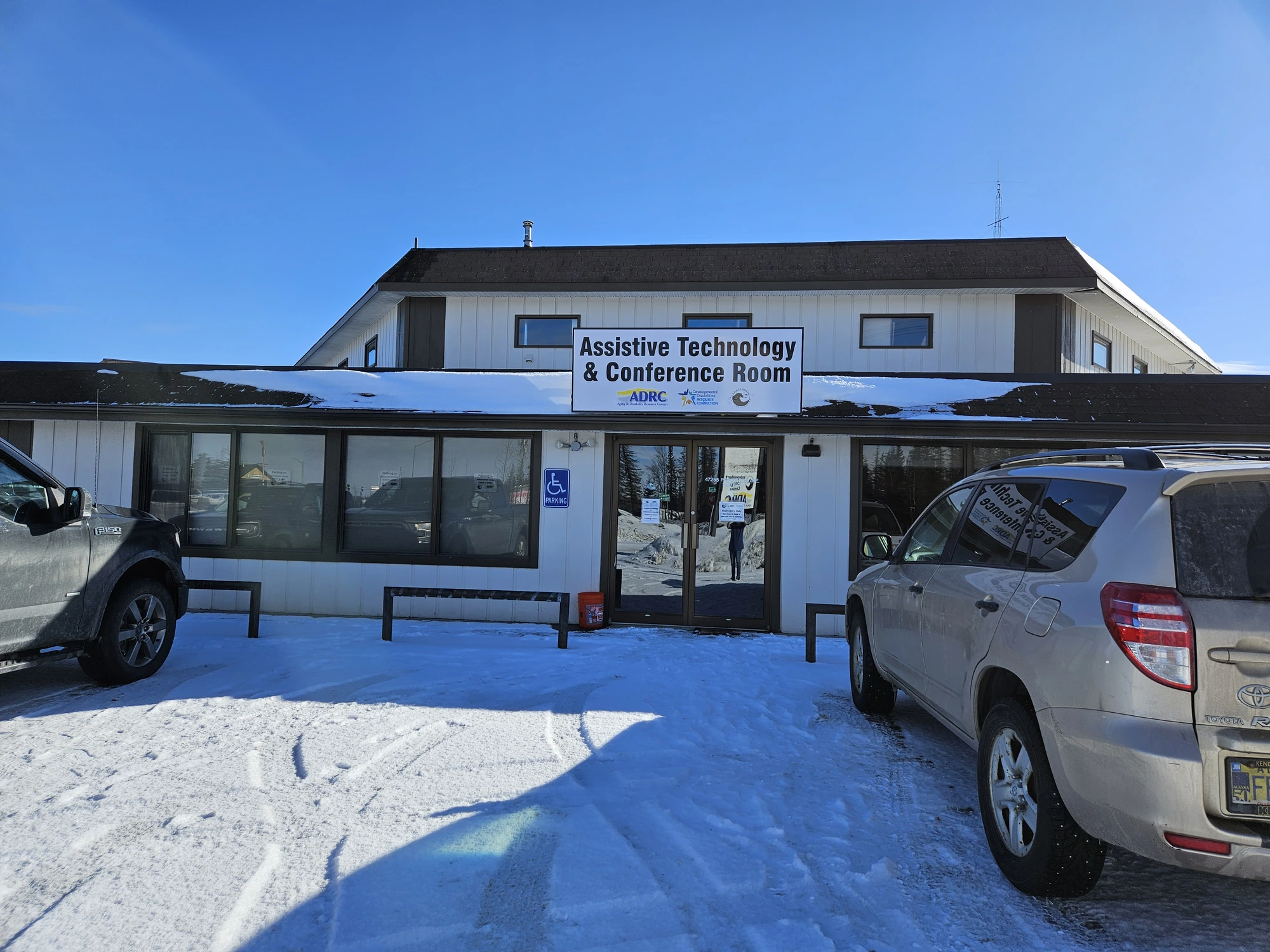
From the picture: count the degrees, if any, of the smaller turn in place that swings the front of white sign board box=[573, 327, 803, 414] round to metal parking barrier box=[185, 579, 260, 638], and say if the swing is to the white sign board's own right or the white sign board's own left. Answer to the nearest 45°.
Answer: approximately 90° to the white sign board's own right

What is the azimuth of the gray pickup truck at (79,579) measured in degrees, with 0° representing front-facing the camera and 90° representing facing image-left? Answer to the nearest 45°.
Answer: approximately 225°

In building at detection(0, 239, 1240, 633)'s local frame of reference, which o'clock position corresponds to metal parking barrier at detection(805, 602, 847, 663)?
The metal parking barrier is roughly at 10 o'clock from the building.

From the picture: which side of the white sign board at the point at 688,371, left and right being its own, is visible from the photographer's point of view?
front

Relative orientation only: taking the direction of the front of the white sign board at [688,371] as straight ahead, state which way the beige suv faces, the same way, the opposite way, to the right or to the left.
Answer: the opposite way

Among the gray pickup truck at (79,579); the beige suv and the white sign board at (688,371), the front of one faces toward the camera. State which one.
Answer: the white sign board

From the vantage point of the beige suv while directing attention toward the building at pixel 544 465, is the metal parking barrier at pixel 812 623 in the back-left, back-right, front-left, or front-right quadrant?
front-right

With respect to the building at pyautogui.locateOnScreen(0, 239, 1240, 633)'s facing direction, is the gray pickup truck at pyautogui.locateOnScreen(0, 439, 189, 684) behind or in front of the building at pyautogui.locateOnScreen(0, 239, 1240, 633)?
in front

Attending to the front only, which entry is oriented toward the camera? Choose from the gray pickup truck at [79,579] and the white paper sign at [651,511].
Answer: the white paper sign

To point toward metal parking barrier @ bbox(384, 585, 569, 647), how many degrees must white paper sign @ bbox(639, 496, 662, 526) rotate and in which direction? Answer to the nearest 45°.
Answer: approximately 45° to its right

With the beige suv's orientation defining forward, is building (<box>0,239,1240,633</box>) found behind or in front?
in front

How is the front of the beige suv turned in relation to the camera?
facing away from the viewer and to the left of the viewer

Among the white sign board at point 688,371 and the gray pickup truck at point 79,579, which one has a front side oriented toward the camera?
the white sign board

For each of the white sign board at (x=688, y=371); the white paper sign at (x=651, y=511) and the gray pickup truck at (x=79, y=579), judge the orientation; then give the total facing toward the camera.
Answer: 2

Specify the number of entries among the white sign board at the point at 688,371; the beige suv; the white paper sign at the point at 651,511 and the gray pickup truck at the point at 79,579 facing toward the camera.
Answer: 2

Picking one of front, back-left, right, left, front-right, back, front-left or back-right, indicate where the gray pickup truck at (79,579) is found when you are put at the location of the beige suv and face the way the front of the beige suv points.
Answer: front-left

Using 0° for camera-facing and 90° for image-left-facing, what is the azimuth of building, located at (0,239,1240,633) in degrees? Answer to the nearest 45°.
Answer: approximately 0°
